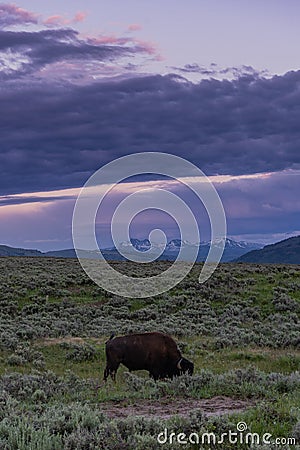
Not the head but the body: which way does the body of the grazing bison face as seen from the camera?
to the viewer's right
